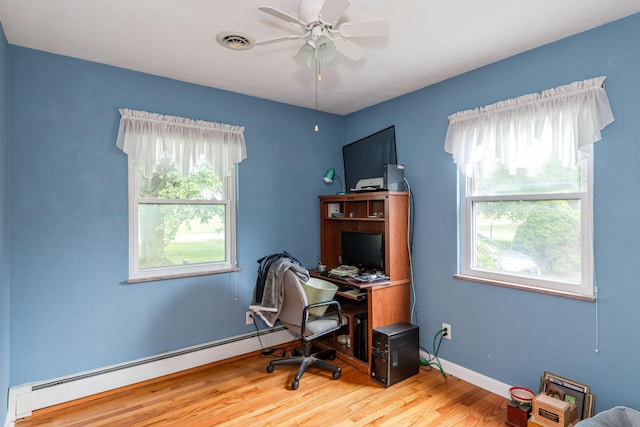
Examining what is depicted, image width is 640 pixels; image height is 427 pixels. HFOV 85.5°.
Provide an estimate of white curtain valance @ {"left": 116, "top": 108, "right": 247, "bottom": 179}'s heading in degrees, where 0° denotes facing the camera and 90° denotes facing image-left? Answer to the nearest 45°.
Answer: approximately 315°

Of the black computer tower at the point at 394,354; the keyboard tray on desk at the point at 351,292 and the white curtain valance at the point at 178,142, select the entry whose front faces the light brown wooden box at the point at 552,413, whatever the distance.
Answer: the white curtain valance

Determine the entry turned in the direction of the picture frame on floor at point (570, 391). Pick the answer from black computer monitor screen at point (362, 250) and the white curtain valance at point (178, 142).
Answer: the white curtain valance

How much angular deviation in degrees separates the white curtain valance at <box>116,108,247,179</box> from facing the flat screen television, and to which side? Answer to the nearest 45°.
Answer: approximately 45° to its left

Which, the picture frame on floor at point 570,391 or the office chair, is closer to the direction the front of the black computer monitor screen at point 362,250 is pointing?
the office chair

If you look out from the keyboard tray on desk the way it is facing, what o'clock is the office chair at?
The office chair is roughly at 12 o'clock from the keyboard tray on desk.

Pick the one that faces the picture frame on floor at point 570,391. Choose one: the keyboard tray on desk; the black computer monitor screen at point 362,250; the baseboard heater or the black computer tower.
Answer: the baseboard heater

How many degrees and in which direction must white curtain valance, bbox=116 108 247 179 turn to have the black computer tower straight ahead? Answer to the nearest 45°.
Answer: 0° — it already faces it

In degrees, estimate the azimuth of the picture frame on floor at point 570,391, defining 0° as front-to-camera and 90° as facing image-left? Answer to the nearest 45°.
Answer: approximately 45°

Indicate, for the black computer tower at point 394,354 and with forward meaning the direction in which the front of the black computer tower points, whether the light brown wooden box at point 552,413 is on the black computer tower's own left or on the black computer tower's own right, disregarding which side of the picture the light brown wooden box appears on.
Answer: on the black computer tower's own left

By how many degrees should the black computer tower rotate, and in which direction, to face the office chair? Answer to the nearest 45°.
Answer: approximately 45° to its right
